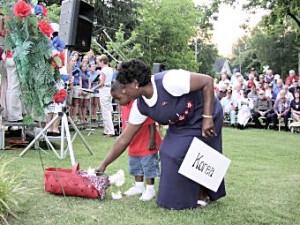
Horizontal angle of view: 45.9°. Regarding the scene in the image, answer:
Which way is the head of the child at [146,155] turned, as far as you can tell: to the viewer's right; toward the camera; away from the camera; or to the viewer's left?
to the viewer's left

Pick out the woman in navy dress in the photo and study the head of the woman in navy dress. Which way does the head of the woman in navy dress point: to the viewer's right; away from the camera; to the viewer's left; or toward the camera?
to the viewer's left

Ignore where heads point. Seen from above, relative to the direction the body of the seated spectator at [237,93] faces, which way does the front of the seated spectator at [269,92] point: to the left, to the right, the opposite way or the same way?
the same way

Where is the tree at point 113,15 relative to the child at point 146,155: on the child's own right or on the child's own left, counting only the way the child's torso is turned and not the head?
on the child's own right

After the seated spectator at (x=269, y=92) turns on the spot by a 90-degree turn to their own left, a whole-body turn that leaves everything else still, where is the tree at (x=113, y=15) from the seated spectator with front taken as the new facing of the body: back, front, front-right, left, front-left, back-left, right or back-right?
back

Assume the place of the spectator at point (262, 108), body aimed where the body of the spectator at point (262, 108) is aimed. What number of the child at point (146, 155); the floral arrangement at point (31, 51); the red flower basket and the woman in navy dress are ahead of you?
4

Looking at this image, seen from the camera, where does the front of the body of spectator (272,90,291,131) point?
toward the camera

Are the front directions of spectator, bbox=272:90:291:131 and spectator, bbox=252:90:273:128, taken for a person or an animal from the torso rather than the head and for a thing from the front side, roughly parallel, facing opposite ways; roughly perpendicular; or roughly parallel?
roughly parallel

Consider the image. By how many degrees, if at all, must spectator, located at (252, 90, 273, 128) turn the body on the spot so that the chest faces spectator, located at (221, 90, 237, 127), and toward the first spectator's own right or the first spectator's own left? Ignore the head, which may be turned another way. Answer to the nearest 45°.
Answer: approximately 90° to the first spectator's own right

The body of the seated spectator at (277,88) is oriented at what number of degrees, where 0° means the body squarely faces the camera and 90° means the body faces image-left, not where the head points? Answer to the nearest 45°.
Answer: approximately 45°

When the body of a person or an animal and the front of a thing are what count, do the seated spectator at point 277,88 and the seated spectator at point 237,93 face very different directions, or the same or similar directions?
same or similar directions

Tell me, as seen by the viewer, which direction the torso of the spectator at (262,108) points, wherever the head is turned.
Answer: toward the camera

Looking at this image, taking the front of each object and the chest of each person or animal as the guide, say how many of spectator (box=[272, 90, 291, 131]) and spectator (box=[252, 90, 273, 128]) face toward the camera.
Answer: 2

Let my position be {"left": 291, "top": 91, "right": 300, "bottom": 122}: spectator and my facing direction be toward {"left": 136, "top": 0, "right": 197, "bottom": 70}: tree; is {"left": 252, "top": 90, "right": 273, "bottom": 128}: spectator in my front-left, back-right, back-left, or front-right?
front-left
